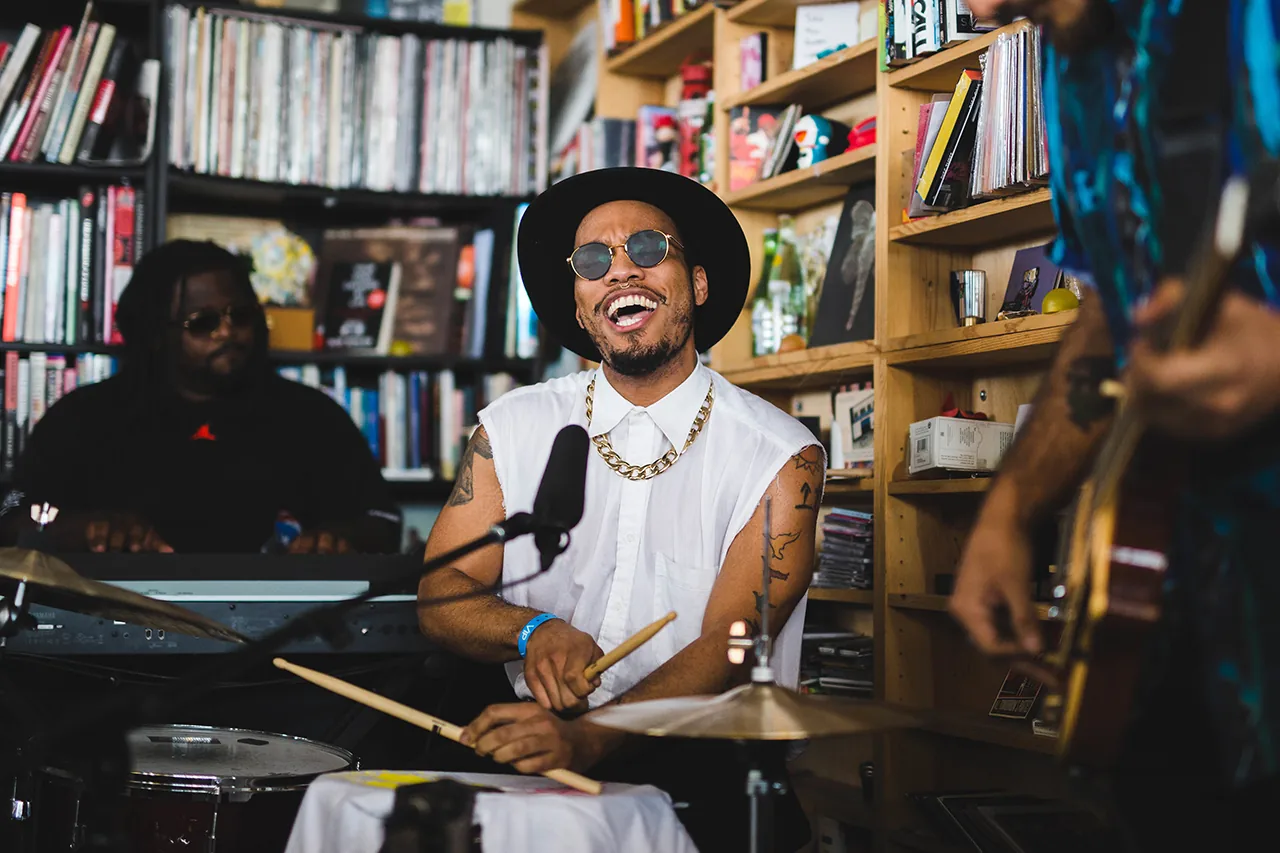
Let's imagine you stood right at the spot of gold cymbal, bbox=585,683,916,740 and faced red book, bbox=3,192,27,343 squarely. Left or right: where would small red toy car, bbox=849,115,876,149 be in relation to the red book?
right

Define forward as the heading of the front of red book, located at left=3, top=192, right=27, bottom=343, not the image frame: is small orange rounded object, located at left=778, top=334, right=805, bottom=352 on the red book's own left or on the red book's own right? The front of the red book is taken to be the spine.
on the red book's own left

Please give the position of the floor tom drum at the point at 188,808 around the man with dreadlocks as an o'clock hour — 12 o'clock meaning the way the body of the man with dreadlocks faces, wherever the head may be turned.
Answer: The floor tom drum is roughly at 12 o'clock from the man with dreadlocks.

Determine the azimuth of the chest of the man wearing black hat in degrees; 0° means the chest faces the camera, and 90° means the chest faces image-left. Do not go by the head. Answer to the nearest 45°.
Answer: approximately 0°

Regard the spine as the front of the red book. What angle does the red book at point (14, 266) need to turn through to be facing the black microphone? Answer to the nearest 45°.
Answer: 0° — it already faces it

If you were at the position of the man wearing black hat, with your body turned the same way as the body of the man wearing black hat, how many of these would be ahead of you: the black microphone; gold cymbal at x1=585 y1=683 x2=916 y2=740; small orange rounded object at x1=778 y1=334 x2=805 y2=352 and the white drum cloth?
3

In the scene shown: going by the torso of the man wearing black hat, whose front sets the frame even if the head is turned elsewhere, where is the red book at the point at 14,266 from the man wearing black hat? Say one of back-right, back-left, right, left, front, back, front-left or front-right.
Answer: back-right

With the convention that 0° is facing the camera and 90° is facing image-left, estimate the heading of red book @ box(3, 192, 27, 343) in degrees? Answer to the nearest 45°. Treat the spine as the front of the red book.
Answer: approximately 0°

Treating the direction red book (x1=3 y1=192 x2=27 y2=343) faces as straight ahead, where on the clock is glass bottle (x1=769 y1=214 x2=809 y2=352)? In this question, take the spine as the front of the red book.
The glass bottle is roughly at 10 o'clock from the red book.

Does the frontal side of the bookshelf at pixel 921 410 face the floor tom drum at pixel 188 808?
yes
